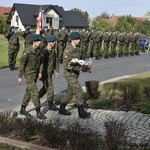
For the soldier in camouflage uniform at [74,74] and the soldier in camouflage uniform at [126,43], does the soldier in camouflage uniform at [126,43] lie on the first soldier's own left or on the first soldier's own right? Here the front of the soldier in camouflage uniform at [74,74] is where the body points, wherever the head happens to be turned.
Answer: on the first soldier's own left

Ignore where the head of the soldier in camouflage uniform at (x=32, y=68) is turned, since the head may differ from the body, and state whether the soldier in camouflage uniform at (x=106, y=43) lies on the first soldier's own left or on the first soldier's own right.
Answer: on the first soldier's own left

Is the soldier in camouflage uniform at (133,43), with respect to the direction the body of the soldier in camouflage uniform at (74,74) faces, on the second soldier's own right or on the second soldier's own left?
on the second soldier's own left

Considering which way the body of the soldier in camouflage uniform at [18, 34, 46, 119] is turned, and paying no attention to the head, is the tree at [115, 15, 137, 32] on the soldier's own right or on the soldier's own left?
on the soldier's own left

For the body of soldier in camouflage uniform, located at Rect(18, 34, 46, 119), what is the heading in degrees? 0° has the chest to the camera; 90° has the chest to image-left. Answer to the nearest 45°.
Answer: approximately 315°

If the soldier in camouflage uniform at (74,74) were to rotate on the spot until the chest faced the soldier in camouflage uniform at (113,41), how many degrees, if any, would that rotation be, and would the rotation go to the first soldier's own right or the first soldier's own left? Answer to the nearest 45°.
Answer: approximately 90° to the first soldier's own left

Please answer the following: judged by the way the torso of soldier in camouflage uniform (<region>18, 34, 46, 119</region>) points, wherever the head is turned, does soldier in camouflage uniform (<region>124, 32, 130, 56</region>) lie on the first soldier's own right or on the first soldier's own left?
on the first soldier's own left
